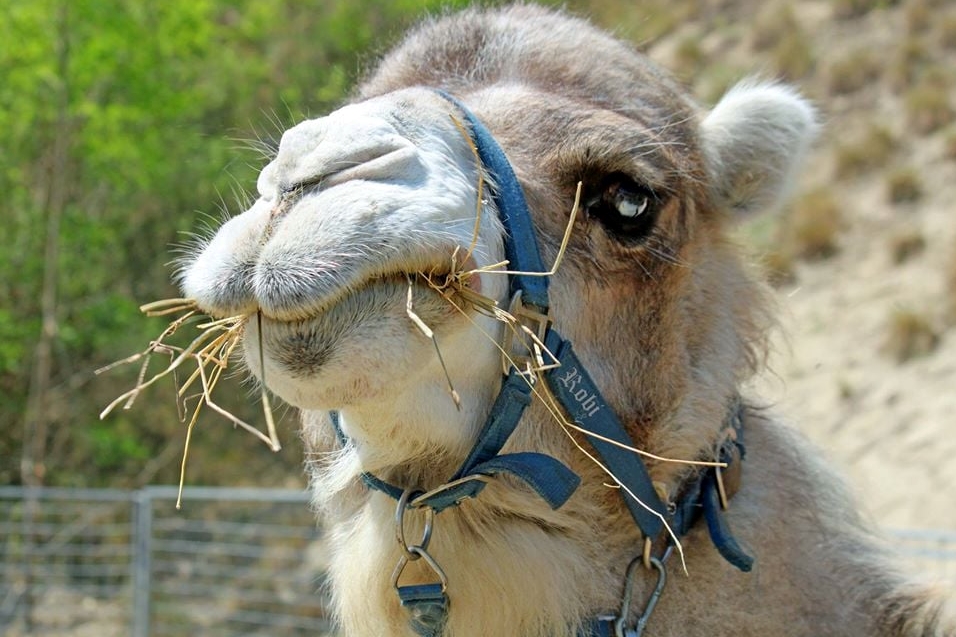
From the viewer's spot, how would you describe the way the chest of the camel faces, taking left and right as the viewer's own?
facing the viewer and to the left of the viewer
